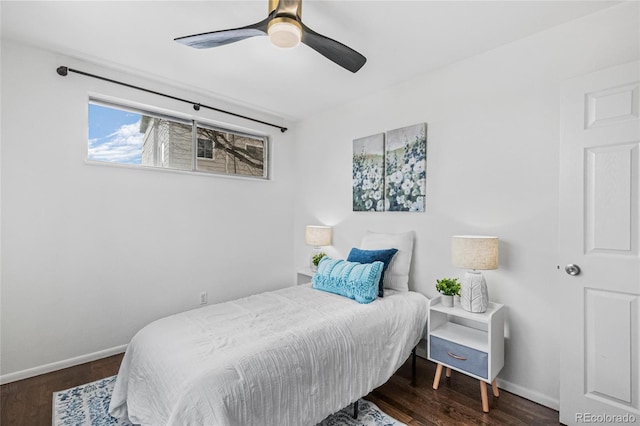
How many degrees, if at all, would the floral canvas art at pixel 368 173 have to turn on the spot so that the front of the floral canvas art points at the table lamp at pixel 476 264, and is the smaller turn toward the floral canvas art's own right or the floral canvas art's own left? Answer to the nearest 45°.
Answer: approximately 90° to the floral canvas art's own left

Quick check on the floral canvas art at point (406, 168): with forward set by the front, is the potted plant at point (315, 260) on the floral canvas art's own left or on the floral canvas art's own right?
on the floral canvas art's own right

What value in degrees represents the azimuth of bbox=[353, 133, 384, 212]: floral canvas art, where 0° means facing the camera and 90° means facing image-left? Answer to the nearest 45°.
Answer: approximately 45°

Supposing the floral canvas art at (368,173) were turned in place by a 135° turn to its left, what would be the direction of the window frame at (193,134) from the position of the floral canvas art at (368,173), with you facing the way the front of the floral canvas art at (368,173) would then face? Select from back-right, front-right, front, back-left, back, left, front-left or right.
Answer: back

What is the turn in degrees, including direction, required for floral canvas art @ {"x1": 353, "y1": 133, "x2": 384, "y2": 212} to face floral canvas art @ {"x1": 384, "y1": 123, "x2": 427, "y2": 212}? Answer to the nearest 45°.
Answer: approximately 90° to its left

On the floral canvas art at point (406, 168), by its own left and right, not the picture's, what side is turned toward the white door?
left

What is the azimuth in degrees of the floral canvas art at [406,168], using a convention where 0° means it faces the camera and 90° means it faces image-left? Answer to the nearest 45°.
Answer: approximately 45°

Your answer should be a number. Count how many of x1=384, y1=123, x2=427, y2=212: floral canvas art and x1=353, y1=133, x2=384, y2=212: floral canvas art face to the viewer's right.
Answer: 0

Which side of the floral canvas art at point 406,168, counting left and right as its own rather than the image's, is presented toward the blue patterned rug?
front
